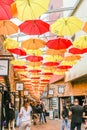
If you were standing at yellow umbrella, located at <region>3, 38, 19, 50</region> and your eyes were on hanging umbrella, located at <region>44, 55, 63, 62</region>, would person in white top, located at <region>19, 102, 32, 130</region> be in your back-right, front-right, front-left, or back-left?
back-right

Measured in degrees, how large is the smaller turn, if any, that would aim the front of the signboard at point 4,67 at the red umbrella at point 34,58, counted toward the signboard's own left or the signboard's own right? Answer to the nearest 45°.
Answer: approximately 180°

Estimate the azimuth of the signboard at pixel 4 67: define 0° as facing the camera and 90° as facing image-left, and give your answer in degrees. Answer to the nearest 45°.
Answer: approximately 0°
